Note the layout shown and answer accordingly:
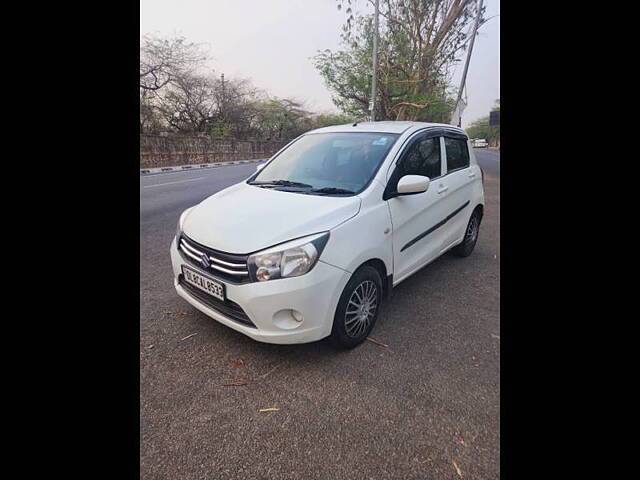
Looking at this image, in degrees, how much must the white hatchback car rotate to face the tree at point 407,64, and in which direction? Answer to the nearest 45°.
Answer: approximately 135° to its right

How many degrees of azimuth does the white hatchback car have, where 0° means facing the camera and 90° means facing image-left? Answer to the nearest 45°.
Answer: approximately 45°
